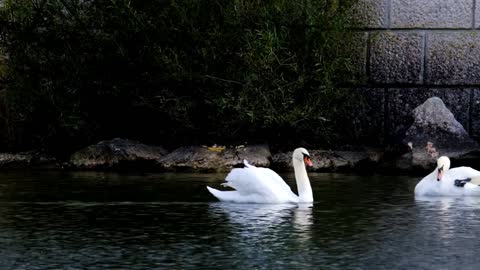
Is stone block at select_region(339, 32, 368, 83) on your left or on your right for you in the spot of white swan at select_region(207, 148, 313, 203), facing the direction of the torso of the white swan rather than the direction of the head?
on your left

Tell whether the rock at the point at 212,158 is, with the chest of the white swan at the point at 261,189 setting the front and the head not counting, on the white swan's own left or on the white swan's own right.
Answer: on the white swan's own left

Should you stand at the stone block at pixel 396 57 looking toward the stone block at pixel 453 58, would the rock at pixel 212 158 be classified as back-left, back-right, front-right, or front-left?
back-right

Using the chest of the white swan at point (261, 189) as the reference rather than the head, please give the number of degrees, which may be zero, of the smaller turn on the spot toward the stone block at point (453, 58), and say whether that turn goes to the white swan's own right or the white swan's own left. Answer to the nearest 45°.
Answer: approximately 45° to the white swan's own left

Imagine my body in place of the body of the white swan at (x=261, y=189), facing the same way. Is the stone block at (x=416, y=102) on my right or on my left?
on my left

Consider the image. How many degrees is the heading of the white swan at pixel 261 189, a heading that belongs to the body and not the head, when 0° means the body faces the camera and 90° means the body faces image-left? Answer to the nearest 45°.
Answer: approximately 270°

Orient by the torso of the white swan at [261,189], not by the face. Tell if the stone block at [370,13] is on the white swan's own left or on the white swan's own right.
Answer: on the white swan's own left

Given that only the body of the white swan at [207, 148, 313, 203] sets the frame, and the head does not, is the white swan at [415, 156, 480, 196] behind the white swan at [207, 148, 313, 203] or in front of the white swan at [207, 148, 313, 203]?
in front
